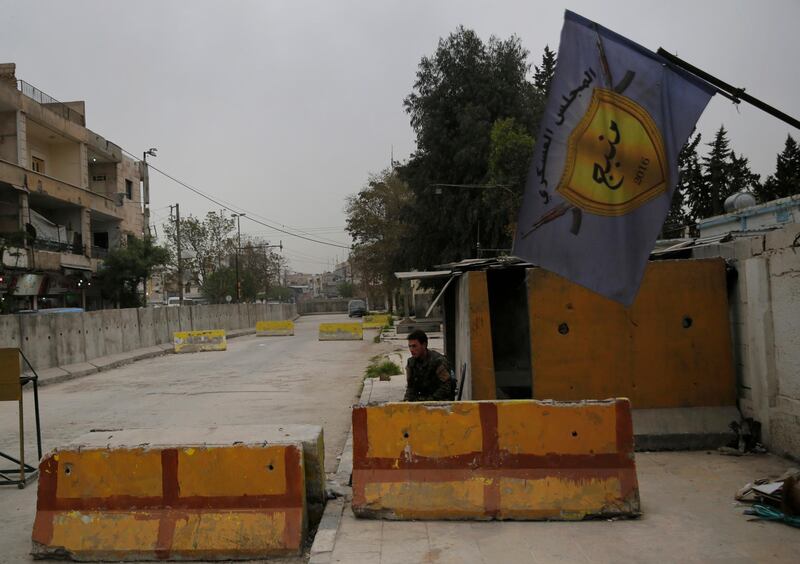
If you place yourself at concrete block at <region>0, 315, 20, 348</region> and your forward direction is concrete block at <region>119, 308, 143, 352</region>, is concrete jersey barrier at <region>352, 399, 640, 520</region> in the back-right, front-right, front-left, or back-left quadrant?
back-right

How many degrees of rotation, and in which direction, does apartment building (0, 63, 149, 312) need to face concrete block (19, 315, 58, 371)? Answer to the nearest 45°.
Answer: approximately 45° to its right

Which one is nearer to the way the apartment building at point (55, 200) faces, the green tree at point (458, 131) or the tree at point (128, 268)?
the green tree

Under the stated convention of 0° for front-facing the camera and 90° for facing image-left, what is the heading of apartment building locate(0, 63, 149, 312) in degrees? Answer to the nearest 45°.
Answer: approximately 315°

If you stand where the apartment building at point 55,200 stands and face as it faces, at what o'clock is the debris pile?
The debris pile is roughly at 1 o'clock from the apartment building.

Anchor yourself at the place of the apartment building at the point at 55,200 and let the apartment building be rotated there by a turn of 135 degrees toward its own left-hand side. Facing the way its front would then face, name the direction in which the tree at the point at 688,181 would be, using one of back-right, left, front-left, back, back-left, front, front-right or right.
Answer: right

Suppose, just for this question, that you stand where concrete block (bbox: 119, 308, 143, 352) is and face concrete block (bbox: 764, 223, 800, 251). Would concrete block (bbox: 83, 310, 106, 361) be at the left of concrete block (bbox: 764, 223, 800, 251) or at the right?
right

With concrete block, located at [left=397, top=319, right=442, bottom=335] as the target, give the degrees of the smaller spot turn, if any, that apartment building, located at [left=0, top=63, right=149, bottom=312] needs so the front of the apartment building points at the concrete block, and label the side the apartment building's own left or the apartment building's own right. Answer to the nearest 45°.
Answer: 0° — it already faces it

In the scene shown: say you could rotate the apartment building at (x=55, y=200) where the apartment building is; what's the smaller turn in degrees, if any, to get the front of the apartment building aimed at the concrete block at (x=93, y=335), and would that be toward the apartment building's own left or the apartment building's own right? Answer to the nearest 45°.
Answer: approximately 45° to the apartment building's own right

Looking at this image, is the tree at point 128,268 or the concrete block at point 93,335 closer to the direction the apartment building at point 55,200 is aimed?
the concrete block

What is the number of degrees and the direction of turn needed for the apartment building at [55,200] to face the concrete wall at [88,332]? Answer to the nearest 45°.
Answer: approximately 45° to its right

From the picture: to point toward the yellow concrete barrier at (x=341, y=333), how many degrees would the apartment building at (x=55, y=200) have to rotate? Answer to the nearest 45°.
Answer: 0° — it already faces it

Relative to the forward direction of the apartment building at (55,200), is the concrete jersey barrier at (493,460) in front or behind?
in front

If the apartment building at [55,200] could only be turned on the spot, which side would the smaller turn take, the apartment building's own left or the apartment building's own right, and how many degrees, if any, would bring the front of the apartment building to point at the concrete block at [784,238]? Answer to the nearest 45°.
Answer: approximately 45° to the apartment building's own right

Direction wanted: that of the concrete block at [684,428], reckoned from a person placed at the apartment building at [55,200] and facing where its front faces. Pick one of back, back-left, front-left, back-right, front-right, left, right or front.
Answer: front-right

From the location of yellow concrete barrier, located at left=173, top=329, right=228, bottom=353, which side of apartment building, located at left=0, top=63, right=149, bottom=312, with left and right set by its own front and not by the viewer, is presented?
front
